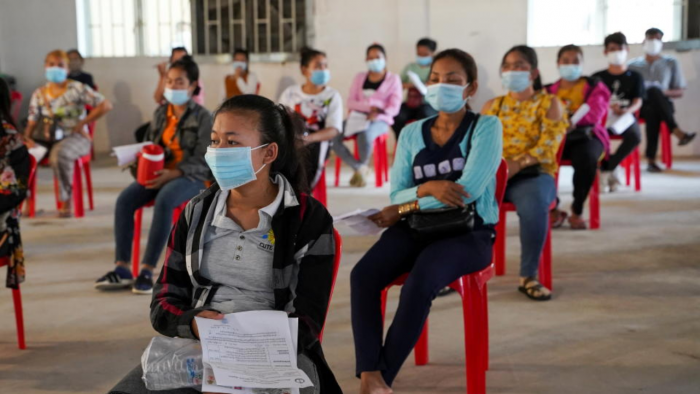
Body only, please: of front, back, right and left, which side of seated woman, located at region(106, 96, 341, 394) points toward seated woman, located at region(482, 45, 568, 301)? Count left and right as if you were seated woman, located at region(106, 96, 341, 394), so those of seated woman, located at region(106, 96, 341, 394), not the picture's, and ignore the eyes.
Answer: back

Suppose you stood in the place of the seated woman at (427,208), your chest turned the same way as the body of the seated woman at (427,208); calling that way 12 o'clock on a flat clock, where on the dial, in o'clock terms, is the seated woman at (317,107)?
the seated woman at (317,107) is roughly at 4 o'clock from the seated woman at (427,208).

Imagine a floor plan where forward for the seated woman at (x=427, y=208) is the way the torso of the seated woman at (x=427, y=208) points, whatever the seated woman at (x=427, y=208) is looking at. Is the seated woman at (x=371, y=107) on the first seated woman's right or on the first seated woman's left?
on the first seated woman's right

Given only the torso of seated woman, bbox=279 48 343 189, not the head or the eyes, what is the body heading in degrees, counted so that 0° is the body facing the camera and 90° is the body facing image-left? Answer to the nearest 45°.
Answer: approximately 0°

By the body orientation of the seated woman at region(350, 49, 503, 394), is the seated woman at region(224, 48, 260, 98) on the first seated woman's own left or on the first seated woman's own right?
on the first seated woman's own right

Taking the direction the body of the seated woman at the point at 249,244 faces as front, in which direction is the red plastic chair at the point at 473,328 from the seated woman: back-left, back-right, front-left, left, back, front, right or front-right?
back

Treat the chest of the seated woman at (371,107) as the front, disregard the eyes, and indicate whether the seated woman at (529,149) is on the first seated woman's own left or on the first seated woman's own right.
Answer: on the first seated woman's own left
